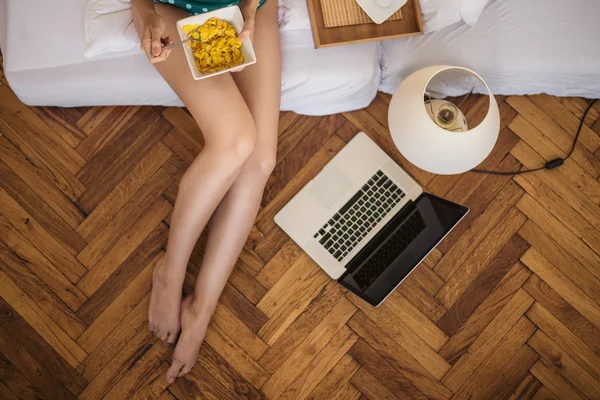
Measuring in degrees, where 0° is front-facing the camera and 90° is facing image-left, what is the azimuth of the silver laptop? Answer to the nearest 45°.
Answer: approximately 135°
